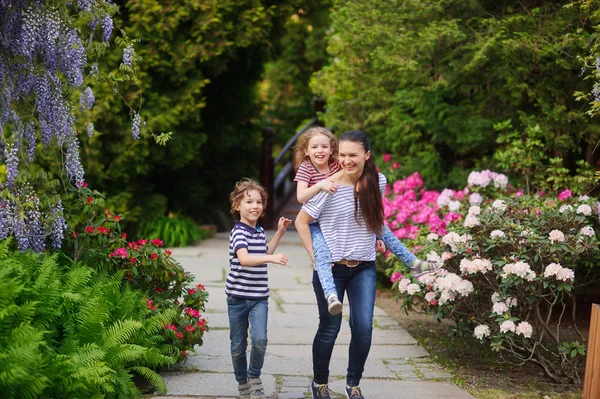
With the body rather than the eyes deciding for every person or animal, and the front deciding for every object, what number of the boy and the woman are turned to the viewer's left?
0

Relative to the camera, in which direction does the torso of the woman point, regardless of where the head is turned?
toward the camera

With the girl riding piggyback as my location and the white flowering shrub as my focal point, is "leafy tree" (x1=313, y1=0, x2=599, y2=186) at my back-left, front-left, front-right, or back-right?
front-left

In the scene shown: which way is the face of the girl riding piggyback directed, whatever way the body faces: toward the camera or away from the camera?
toward the camera

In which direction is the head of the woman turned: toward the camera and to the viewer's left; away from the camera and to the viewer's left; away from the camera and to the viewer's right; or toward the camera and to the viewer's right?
toward the camera and to the viewer's left

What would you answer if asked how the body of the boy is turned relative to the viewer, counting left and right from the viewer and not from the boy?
facing the viewer and to the right of the viewer

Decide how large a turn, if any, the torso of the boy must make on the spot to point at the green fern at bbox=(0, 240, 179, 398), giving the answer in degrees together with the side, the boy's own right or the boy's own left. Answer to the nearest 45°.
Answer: approximately 135° to the boy's own right

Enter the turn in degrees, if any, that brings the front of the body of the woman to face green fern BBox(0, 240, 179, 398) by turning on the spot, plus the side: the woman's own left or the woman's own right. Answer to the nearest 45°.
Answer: approximately 90° to the woman's own right

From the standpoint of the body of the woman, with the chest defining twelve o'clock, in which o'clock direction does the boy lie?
The boy is roughly at 3 o'clock from the woman.

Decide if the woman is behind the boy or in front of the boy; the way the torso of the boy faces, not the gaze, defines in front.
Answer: in front
